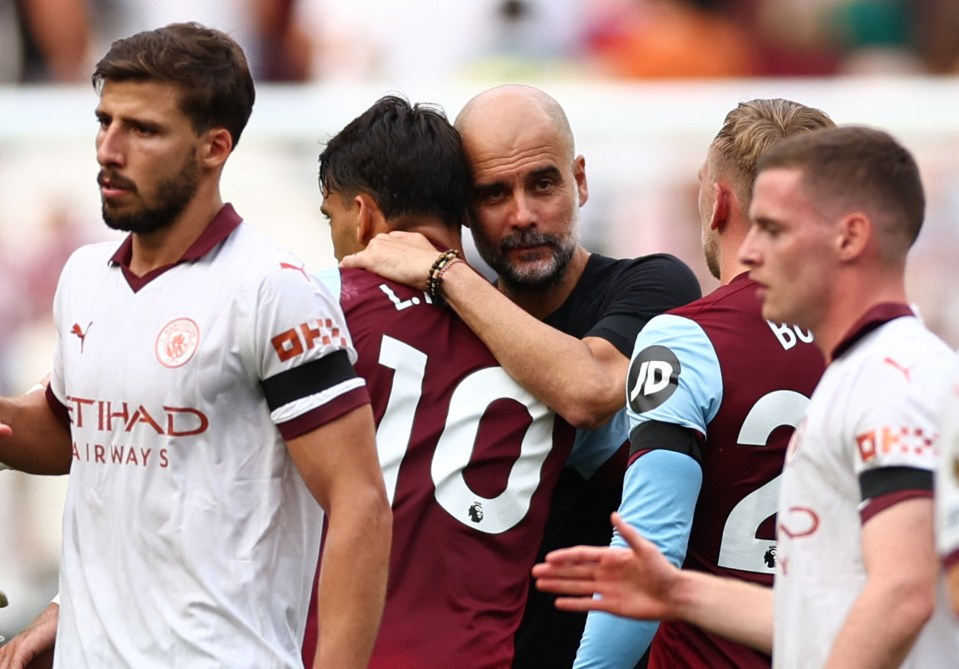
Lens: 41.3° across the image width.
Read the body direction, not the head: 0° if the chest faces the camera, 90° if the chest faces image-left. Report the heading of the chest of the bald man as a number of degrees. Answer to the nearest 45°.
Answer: approximately 45°

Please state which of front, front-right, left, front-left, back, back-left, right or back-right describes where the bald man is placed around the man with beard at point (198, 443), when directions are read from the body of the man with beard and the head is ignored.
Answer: back

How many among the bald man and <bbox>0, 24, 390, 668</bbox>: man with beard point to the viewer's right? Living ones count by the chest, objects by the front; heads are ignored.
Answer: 0

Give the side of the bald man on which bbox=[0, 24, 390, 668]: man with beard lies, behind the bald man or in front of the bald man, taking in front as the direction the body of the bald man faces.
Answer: in front
